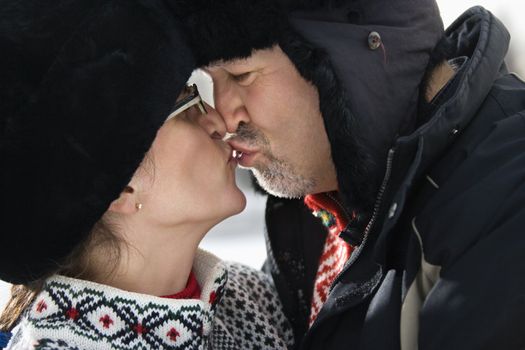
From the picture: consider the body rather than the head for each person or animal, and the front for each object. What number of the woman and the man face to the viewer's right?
1

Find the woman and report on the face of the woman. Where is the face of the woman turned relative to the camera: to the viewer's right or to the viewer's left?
to the viewer's right

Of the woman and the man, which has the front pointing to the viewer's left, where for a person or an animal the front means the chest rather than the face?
the man

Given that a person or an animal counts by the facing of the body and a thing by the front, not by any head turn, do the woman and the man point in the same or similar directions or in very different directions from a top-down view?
very different directions

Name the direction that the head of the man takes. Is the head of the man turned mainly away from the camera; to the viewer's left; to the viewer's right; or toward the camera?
to the viewer's left

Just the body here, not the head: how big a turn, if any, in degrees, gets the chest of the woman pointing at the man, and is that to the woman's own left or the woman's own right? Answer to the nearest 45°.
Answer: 0° — they already face them

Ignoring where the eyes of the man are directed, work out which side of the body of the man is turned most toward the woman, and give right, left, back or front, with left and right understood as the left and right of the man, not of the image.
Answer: front

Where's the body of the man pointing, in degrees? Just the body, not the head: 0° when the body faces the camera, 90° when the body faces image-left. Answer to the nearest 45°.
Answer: approximately 90°

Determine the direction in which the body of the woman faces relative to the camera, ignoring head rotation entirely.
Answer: to the viewer's right
